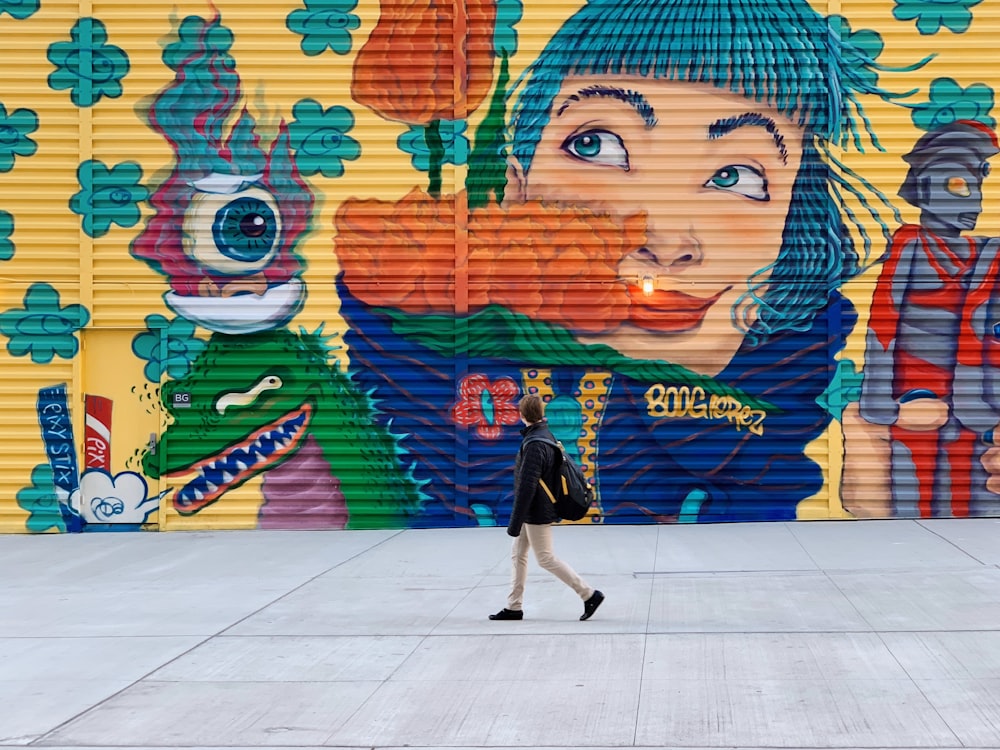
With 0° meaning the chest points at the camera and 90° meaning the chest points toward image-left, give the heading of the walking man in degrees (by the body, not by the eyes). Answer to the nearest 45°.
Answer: approximately 90°
